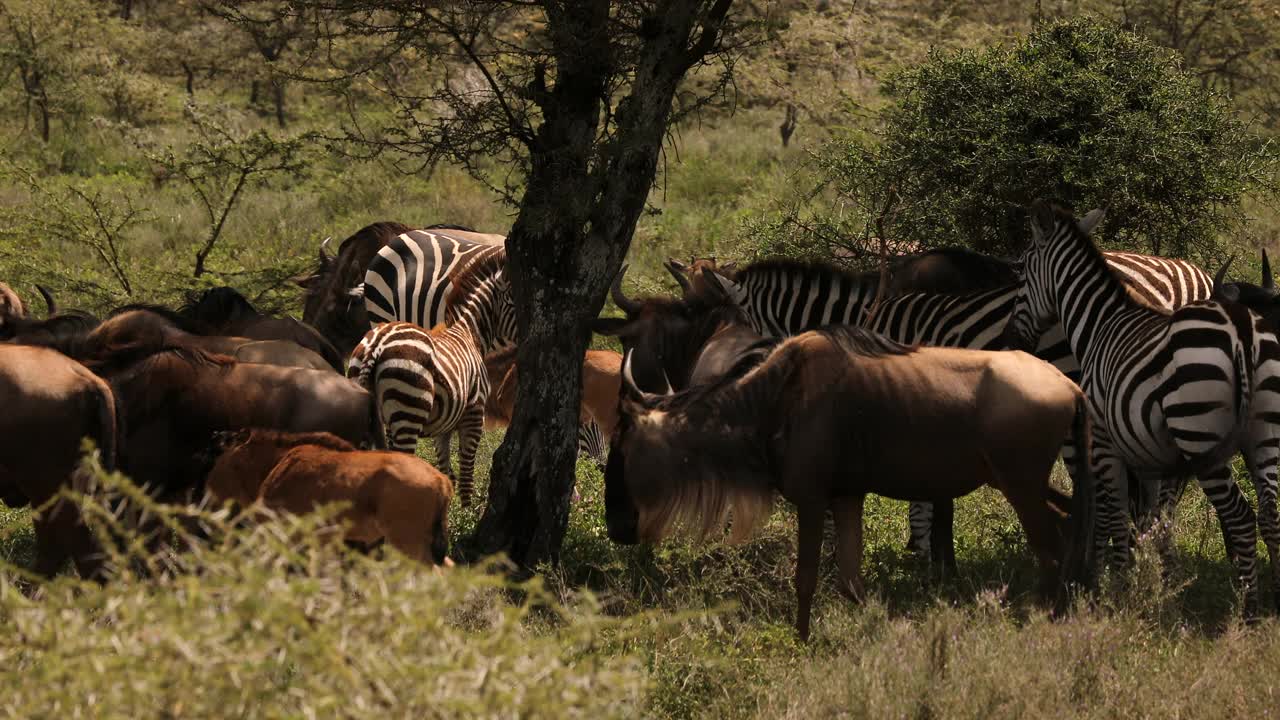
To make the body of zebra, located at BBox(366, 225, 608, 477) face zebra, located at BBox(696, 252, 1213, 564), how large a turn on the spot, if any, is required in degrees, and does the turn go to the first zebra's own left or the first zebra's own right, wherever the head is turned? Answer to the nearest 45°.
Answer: approximately 45° to the first zebra's own right

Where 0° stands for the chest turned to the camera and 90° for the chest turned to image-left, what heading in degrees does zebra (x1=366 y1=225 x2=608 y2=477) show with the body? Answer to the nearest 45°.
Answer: approximately 270°

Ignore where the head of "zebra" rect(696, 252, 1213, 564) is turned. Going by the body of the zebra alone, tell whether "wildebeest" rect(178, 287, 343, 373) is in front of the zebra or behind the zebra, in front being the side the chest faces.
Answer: in front

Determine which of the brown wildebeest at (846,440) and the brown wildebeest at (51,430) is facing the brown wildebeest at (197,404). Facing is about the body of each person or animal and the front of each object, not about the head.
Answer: the brown wildebeest at (846,440)

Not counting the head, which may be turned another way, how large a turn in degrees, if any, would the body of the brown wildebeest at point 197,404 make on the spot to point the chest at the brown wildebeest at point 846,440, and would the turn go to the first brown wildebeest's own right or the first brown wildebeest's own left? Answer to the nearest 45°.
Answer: approximately 135° to the first brown wildebeest's own left

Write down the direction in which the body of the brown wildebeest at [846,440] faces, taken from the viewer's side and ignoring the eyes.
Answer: to the viewer's left

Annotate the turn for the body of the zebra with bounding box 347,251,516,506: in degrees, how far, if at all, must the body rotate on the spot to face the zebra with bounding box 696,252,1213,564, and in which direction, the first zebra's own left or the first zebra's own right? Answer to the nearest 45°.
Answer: approximately 45° to the first zebra's own right

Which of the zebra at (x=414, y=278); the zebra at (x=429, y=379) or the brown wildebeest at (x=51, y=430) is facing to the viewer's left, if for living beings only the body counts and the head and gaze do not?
the brown wildebeest

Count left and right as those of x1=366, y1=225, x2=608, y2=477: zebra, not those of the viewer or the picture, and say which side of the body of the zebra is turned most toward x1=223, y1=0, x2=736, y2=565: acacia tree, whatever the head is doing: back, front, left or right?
right

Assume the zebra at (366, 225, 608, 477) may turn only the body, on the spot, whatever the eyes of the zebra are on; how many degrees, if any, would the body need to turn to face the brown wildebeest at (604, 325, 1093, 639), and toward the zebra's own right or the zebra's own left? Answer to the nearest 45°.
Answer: approximately 45° to the zebra's own right

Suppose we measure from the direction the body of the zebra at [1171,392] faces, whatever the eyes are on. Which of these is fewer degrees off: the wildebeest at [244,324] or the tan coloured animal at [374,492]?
the wildebeest

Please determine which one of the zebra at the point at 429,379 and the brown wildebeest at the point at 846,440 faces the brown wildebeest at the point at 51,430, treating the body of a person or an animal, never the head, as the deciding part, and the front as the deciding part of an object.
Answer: the brown wildebeest at the point at 846,440

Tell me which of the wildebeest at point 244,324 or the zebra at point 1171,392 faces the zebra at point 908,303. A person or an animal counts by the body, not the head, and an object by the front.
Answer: the zebra at point 1171,392

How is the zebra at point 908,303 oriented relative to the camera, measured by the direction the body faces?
to the viewer's left

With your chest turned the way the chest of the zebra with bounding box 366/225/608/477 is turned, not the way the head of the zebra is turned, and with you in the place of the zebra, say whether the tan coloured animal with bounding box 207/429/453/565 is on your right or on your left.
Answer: on your right

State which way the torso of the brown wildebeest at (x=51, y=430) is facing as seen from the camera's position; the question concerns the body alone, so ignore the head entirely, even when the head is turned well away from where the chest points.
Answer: to the viewer's left

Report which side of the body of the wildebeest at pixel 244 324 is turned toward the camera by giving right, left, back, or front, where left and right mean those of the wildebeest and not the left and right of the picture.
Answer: left

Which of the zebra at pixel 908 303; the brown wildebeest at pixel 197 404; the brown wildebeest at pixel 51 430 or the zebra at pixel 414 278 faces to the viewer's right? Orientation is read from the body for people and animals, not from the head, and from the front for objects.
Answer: the zebra at pixel 414 278

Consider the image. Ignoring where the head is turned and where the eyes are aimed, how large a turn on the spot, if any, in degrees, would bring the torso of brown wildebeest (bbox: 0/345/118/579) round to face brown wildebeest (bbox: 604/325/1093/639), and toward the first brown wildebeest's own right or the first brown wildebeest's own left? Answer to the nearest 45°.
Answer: approximately 135° to the first brown wildebeest's own left
